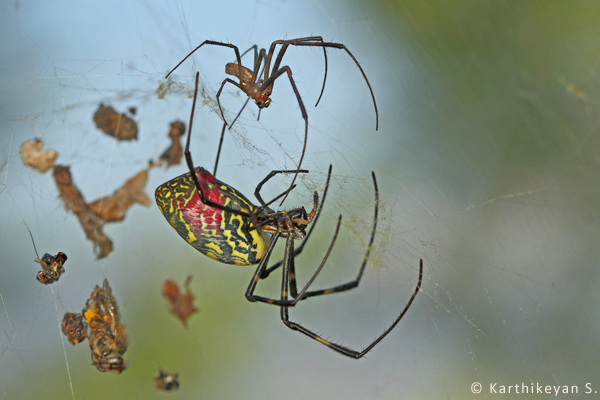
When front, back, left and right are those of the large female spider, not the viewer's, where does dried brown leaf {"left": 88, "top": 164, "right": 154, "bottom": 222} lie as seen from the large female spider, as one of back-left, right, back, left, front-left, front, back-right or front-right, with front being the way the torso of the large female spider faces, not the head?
back-left

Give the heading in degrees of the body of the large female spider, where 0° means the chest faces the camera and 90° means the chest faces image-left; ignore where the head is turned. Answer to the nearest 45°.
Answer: approximately 270°
